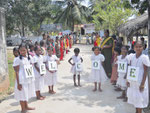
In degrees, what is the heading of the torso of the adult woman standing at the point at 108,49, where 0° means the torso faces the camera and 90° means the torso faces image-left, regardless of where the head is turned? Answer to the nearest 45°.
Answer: approximately 45°

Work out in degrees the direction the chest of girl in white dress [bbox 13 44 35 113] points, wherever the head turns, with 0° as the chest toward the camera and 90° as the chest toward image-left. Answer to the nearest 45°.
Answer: approximately 315°

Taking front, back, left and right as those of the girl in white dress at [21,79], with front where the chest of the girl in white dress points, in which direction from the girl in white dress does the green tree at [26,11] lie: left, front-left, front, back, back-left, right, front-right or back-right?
back-left

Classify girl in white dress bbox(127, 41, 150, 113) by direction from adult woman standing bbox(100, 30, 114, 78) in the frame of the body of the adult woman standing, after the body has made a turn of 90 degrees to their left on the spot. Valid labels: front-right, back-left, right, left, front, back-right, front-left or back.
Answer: front-right

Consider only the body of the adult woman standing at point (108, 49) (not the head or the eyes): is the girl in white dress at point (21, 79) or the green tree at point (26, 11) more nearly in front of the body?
the girl in white dress

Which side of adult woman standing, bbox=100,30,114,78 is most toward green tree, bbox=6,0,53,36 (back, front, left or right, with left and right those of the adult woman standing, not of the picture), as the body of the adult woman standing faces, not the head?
right

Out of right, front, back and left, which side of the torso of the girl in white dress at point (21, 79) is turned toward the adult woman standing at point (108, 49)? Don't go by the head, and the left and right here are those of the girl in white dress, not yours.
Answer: left

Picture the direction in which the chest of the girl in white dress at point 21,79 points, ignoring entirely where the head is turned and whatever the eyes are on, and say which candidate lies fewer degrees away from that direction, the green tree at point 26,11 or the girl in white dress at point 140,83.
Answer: the girl in white dress

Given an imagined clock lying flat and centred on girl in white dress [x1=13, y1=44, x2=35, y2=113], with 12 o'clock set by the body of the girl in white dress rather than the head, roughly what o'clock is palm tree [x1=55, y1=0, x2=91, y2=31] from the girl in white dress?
The palm tree is roughly at 8 o'clock from the girl in white dress.

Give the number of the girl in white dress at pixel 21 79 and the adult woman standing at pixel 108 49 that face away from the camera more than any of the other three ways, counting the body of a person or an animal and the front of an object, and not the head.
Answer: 0
